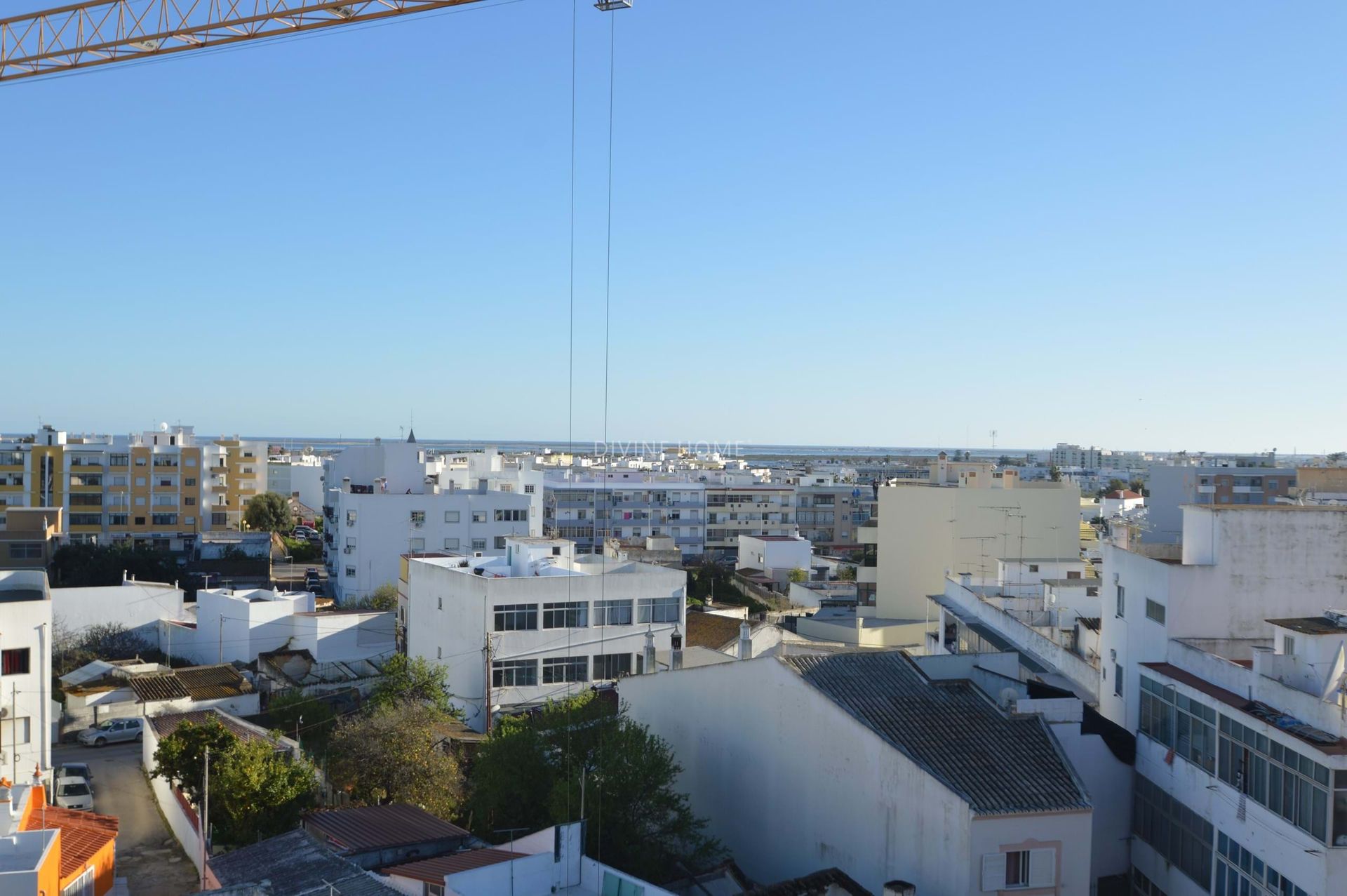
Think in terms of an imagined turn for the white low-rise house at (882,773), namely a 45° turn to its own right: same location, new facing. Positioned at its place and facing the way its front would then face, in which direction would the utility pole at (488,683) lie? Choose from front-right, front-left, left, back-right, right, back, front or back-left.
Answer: back-right

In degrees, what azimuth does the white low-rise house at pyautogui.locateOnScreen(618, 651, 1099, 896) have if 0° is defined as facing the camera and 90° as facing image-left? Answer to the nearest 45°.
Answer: approximately 315°

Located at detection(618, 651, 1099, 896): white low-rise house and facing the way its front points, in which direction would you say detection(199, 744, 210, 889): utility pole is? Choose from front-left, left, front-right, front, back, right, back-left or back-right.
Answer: back-right

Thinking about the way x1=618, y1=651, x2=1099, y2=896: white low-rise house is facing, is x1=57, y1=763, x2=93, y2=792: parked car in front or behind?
behind

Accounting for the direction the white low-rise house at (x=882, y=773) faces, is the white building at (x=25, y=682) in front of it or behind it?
behind

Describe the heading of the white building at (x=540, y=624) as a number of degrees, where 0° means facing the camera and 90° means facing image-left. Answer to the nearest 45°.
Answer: approximately 315°

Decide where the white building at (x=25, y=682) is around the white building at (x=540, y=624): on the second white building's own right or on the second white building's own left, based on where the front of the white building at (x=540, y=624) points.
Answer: on the second white building's own right

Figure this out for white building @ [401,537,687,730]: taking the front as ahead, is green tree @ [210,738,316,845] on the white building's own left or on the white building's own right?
on the white building's own right

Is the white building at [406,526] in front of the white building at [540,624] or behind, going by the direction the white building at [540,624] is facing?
behind
